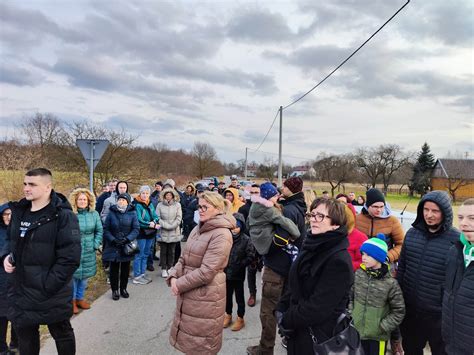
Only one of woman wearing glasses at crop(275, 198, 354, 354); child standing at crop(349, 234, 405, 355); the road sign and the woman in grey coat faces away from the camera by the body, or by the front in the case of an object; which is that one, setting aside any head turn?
the road sign

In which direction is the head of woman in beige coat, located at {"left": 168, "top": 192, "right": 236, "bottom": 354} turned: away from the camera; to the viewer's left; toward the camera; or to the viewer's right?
to the viewer's left

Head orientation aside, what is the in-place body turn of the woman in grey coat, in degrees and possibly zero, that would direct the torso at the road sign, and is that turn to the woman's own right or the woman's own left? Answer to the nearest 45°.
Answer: approximately 90° to the woman's own right

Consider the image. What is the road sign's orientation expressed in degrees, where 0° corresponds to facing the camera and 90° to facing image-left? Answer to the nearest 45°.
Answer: approximately 180°

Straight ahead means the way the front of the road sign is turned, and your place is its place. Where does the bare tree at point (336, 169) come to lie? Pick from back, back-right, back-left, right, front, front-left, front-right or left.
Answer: front-right

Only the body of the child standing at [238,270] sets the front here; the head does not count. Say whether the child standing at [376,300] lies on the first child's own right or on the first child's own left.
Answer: on the first child's own left

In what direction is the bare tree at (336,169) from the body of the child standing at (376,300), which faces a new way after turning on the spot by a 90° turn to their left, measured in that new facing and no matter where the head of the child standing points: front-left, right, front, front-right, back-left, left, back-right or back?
back-left

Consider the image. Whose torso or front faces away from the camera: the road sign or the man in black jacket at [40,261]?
the road sign

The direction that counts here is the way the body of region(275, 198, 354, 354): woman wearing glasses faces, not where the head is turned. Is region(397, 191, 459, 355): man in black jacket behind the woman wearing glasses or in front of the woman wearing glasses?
behind

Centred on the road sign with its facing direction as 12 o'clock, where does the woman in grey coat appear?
The woman in grey coat is roughly at 4 o'clock from the road sign.
